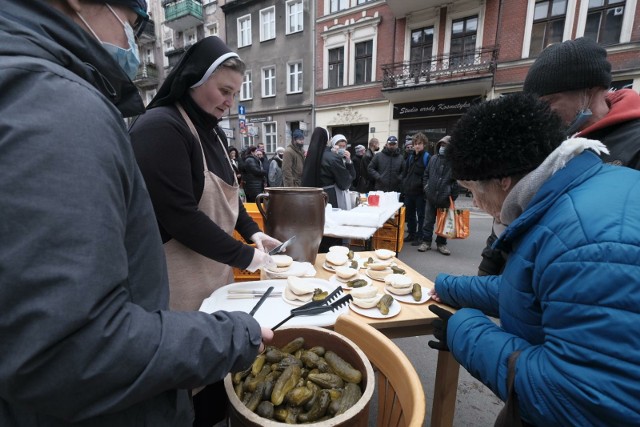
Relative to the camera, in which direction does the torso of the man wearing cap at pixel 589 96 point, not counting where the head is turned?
to the viewer's left

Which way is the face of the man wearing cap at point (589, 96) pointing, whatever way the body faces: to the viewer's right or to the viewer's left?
to the viewer's left

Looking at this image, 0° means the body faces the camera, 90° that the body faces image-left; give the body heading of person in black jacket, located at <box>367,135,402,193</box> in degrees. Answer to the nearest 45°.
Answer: approximately 0°

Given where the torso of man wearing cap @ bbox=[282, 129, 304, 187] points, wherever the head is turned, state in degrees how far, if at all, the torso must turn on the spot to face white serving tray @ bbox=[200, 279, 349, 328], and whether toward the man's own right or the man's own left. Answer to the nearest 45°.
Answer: approximately 45° to the man's own right

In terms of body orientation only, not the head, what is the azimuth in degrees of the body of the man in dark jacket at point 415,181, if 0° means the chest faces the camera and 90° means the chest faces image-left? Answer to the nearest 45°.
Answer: approximately 45°

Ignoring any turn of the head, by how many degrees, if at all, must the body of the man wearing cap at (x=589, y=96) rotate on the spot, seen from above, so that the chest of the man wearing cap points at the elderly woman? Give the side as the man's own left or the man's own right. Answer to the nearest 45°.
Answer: approximately 90° to the man's own left

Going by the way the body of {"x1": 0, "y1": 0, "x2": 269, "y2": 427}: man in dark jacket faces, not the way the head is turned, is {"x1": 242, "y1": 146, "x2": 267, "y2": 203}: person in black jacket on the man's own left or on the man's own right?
on the man's own left

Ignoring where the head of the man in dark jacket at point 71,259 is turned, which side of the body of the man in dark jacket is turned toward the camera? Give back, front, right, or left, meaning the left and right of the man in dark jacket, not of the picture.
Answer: right

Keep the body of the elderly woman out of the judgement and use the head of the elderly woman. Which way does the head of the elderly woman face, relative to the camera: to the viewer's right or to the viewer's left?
to the viewer's left
